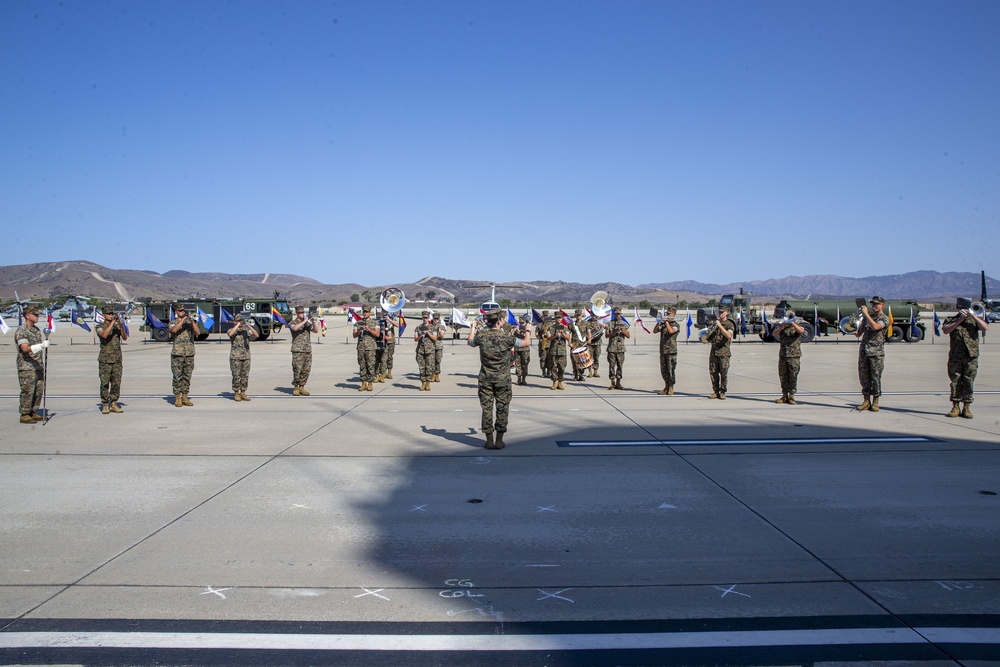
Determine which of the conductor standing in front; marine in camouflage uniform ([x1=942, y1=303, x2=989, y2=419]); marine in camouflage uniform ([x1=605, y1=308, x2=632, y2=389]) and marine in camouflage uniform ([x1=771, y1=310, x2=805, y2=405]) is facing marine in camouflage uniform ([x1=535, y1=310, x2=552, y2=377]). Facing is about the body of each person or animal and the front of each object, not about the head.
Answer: the conductor standing in front

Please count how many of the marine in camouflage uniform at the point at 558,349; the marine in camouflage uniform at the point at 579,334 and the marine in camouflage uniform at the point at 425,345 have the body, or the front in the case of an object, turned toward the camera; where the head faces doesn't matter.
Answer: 3

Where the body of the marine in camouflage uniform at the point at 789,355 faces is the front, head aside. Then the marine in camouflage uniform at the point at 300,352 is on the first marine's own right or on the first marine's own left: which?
on the first marine's own right

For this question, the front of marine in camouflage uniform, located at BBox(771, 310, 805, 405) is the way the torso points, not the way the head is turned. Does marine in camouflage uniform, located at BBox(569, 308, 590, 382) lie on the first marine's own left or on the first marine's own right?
on the first marine's own right

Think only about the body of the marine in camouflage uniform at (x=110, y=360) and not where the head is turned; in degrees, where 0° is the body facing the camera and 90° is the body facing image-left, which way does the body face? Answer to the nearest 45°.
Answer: approximately 315°

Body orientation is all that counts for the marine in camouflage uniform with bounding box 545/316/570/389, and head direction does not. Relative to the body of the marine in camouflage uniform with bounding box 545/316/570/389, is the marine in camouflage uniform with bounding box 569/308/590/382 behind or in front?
behind

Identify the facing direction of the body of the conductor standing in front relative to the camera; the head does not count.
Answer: away from the camera

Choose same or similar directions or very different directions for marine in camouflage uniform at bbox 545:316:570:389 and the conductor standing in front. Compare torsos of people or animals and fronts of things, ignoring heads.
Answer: very different directions

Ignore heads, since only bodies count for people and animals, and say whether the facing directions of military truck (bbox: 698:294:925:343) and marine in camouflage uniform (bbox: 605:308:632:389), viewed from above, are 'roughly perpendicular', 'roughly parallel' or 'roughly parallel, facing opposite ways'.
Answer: roughly perpendicular
